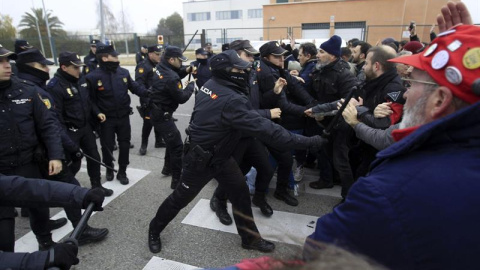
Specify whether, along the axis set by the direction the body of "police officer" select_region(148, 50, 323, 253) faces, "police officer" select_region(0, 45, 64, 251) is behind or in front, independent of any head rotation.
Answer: behind

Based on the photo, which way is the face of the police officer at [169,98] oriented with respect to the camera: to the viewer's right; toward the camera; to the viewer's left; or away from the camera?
to the viewer's right

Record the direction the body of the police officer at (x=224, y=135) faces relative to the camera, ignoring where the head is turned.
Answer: to the viewer's right

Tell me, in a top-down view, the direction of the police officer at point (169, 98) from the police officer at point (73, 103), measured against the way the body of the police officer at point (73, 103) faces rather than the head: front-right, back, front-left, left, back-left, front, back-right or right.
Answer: front-left

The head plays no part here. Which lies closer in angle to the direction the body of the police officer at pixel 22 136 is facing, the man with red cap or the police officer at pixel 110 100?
the man with red cap

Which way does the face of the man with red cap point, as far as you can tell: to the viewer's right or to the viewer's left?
to the viewer's left

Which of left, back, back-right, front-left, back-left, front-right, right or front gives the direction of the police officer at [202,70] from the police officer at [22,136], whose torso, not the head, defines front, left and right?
back-left

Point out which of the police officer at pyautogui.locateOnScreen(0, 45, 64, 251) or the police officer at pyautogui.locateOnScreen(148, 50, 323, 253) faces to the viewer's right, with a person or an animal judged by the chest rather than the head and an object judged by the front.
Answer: the police officer at pyautogui.locateOnScreen(148, 50, 323, 253)

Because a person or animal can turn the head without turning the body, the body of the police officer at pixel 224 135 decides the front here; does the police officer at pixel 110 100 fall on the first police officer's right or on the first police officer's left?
on the first police officer's left

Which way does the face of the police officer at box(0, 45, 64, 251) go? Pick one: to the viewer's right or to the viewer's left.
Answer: to the viewer's right

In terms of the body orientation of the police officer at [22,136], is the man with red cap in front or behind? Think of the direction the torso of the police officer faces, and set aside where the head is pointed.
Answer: in front

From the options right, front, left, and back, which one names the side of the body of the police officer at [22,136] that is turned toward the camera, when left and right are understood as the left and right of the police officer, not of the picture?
front

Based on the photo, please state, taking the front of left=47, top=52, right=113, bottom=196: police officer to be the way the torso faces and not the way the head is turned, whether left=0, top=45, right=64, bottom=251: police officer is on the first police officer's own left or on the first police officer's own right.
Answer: on the first police officer's own right
